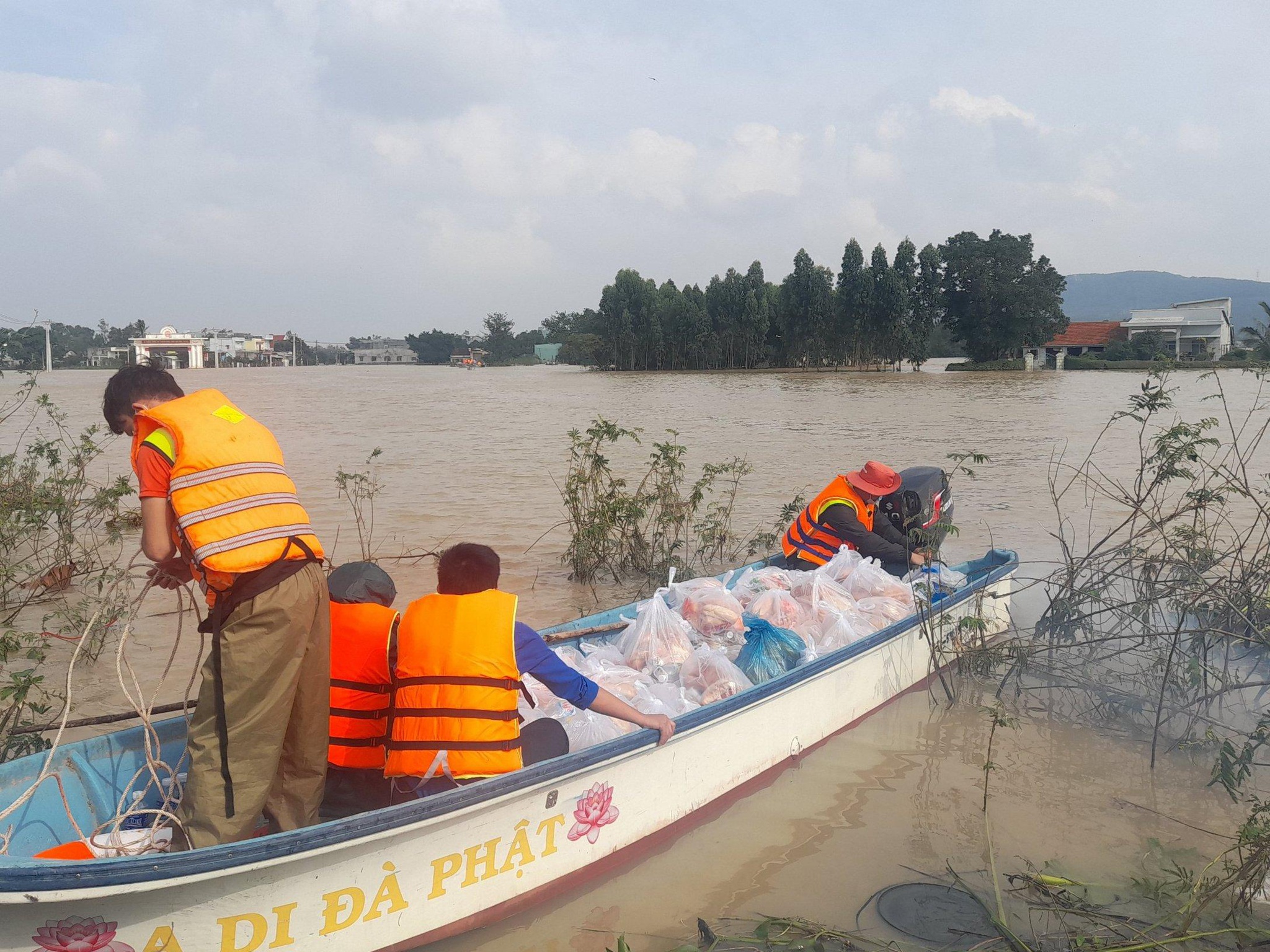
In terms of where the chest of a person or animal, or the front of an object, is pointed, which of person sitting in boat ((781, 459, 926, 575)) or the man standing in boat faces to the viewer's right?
the person sitting in boat

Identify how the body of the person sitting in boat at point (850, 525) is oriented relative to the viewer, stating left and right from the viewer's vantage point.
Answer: facing to the right of the viewer

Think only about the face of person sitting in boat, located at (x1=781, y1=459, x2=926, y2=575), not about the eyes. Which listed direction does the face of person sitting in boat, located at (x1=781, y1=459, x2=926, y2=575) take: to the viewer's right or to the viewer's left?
to the viewer's right

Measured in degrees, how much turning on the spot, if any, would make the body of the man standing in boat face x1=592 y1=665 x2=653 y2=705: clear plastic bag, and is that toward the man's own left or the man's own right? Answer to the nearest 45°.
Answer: approximately 90° to the man's own right

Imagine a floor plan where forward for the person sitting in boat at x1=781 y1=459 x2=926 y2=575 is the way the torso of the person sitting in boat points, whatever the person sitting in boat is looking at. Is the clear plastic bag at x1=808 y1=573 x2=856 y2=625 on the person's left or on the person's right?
on the person's right

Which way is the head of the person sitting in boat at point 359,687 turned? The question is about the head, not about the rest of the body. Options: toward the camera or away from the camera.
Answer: away from the camera

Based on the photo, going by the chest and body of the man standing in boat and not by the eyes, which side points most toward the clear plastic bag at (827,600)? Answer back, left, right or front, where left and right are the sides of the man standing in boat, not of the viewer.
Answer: right

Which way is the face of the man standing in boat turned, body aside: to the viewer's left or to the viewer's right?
to the viewer's left

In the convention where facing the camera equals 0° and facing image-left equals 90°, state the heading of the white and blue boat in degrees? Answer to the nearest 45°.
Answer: approximately 45°

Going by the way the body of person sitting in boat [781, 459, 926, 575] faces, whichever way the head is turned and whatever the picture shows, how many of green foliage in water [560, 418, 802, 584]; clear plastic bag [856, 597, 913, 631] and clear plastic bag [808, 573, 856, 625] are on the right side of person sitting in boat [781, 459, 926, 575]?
2

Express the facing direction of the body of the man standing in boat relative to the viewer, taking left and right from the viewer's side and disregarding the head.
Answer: facing away from the viewer and to the left of the viewer
